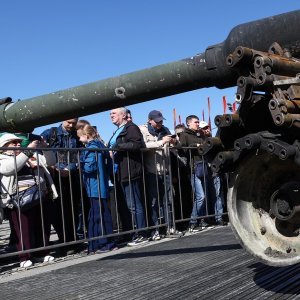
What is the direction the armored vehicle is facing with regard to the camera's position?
facing to the left of the viewer

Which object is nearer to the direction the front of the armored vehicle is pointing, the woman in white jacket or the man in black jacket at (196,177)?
the woman in white jacket

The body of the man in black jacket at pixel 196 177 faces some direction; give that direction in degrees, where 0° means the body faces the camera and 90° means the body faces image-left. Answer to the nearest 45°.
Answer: approximately 315°
